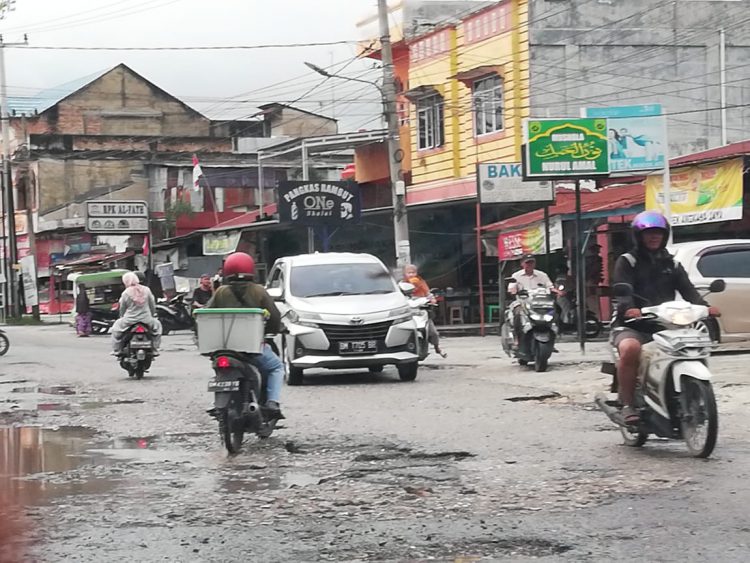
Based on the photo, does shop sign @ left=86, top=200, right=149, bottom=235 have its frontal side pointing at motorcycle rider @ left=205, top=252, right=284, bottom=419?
yes

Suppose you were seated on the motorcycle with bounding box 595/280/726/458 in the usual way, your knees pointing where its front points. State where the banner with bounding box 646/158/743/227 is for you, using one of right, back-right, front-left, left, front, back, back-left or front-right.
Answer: back-left

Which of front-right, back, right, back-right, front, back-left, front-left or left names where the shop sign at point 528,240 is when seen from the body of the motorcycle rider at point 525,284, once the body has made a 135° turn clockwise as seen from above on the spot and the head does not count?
front-right

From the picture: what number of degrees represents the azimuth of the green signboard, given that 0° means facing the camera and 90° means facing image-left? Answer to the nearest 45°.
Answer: approximately 0°

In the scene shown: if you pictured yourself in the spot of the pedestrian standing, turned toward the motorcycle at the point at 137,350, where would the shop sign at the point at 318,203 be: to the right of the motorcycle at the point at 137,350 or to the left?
left

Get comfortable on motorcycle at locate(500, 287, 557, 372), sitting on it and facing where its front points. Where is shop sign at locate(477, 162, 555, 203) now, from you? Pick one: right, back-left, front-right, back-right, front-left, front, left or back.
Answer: back-left

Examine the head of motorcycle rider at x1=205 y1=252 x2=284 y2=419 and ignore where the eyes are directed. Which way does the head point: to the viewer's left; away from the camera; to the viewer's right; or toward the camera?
away from the camera

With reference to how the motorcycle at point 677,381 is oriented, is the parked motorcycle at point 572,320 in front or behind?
behind
